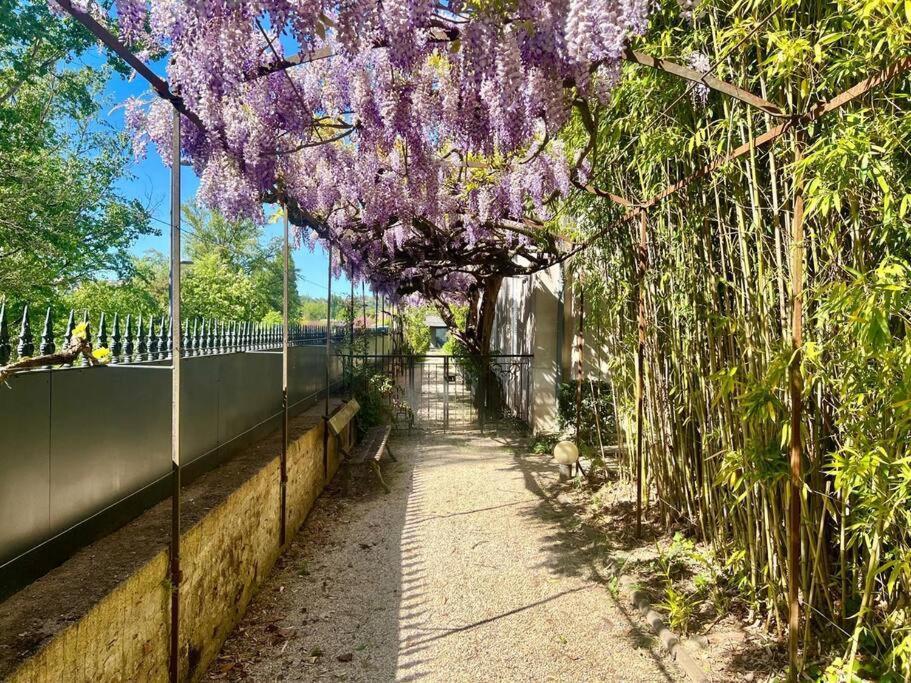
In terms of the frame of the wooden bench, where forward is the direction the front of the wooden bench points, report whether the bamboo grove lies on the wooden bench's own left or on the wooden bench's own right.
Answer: on the wooden bench's own right

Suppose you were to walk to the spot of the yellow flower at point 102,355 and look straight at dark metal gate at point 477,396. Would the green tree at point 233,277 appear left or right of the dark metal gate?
left

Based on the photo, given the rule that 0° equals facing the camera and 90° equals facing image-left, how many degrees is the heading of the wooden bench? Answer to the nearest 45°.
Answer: approximately 270°

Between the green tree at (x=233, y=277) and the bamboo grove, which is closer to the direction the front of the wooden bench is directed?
the bamboo grove

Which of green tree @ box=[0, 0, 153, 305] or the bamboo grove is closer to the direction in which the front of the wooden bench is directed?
the bamboo grove

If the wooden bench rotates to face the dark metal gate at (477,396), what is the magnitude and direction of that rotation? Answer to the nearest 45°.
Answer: approximately 45° to its left

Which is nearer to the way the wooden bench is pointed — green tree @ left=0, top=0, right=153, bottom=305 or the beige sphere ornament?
the beige sphere ornament

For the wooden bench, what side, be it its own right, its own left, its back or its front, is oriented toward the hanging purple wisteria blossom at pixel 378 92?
right

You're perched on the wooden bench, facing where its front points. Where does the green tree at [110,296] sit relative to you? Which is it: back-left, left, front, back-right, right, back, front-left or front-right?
back-left

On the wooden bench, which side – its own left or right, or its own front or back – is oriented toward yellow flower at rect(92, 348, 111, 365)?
right
